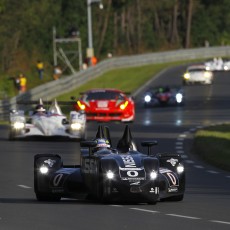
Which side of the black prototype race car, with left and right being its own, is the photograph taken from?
front

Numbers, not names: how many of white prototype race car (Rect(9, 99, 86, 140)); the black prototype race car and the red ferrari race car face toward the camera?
3

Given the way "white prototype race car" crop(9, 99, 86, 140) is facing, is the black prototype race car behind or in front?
in front

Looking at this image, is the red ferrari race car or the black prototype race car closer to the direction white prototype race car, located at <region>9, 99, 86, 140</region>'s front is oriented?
the black prototype race car

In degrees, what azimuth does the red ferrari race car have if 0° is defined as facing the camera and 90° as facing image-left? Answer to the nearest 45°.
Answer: approximately 0°

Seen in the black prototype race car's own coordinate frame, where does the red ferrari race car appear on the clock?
The red ferrari race car is roughly at 6 o'clock from the black prototype race car.

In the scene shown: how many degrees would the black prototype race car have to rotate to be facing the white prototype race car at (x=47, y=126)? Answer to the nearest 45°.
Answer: approximately 180°

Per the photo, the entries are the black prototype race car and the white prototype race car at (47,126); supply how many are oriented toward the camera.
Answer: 2

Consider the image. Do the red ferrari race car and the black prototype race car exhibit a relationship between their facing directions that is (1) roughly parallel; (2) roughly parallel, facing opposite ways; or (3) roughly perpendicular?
roughly parallel

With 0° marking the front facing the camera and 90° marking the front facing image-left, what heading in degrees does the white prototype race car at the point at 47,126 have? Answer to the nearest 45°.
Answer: approximately 0°

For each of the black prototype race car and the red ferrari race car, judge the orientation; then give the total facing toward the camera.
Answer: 2
